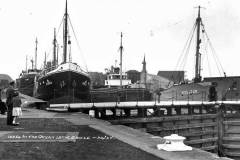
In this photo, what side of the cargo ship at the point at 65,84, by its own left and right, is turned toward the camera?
front

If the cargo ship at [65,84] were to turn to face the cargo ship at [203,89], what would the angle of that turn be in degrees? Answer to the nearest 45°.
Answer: approximately 90° to its left
